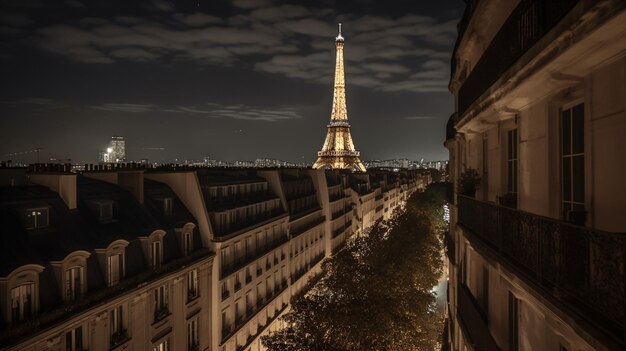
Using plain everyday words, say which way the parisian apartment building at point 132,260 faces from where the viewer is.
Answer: facing the viewer and to the right of the viewer

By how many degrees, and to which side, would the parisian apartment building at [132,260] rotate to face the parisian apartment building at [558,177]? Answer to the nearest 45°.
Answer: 0° — it already faces it
